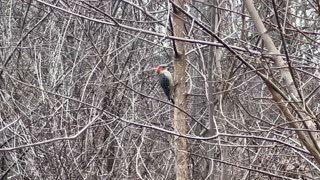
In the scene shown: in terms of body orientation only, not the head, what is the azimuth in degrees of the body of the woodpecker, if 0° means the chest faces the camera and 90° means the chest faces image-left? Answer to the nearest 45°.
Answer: approximately 270°
